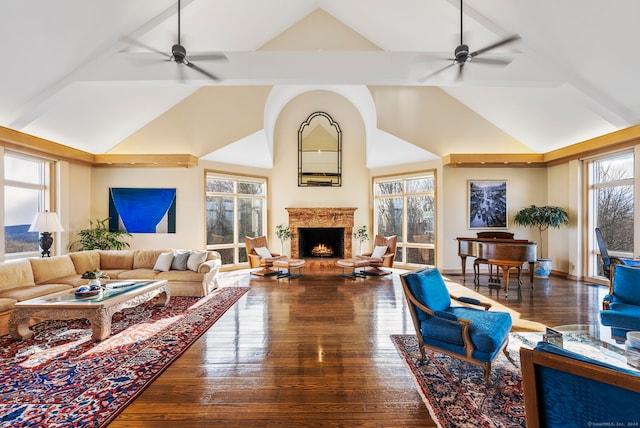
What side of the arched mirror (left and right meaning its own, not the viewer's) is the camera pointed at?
front

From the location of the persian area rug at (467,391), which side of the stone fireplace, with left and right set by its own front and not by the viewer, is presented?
front

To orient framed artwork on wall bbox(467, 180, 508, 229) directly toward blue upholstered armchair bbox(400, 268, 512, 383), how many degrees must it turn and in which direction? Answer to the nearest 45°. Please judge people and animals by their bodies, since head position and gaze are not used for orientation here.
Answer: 0° — it already faces it

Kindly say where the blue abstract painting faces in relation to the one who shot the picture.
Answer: facing the viewer

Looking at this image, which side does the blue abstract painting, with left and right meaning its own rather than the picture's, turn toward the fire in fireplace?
left

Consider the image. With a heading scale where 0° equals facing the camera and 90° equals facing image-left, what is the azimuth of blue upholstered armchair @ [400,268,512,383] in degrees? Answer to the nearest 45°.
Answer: approximately 315°

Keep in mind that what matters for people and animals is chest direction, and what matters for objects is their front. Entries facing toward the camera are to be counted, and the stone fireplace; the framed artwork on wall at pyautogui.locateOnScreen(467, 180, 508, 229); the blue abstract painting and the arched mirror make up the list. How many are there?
4

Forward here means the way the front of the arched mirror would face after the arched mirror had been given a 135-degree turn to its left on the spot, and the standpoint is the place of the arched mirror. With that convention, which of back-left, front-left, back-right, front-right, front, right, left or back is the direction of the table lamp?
back

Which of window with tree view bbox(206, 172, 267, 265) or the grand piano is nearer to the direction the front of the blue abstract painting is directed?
the grand piano

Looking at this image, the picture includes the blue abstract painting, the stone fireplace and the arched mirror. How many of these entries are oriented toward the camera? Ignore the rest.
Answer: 3
